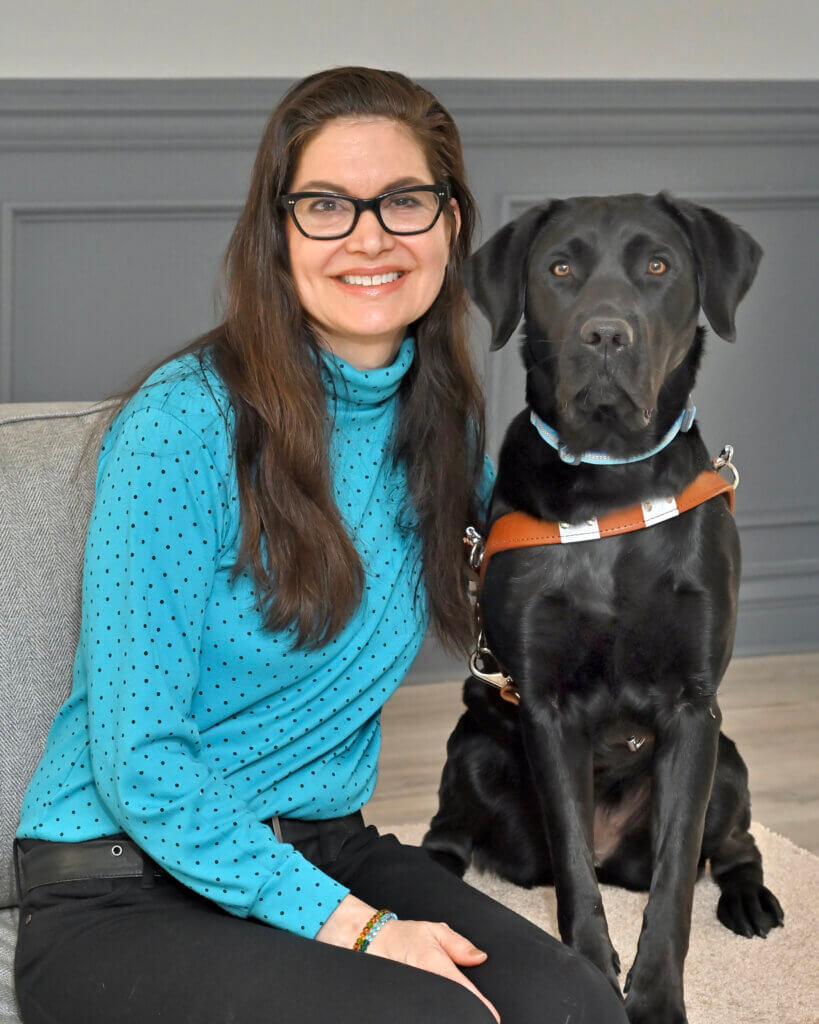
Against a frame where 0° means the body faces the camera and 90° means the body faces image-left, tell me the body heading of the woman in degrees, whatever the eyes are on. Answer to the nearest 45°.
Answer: approximately 315°

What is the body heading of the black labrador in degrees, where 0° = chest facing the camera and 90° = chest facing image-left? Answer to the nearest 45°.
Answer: approximately 0°
